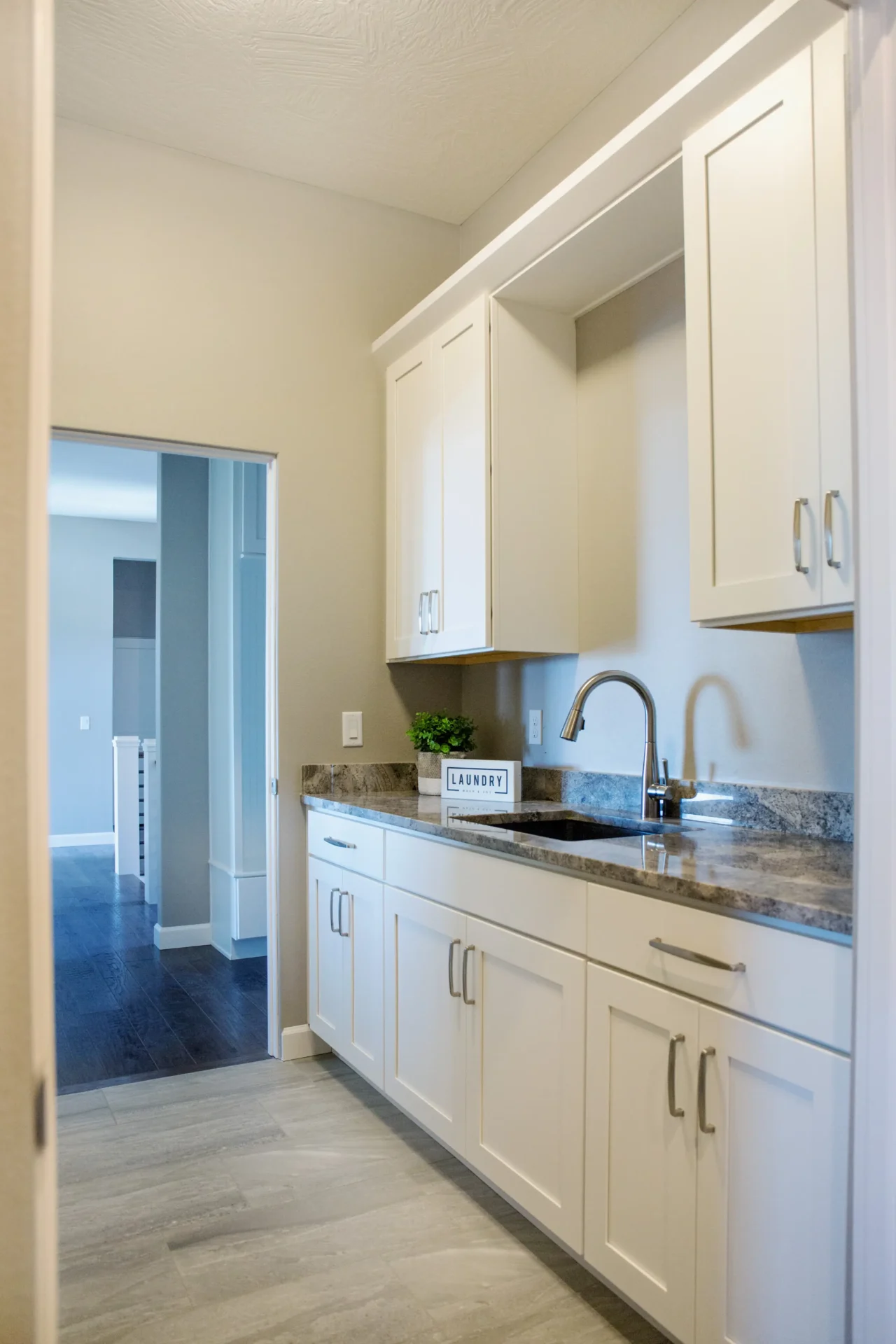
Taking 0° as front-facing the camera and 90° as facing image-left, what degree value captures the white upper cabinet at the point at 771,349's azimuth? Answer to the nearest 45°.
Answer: approximately 45°

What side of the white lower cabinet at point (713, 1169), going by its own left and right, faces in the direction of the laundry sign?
right

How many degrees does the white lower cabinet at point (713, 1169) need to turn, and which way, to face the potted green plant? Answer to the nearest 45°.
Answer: approximately 90° to its right

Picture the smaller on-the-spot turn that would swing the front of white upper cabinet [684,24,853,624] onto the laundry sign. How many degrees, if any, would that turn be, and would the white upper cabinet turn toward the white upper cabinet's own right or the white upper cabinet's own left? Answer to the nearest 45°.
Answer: approximately 90° to the white upper cabinet's own right

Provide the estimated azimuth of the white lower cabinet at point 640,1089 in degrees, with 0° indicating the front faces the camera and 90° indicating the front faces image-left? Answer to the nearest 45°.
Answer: approximately 45°
